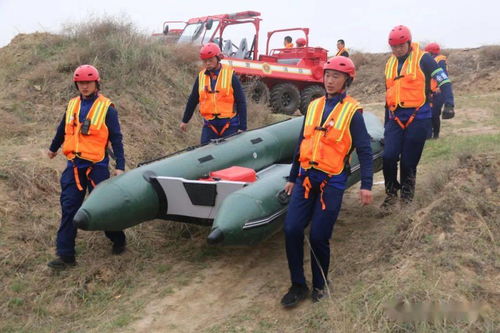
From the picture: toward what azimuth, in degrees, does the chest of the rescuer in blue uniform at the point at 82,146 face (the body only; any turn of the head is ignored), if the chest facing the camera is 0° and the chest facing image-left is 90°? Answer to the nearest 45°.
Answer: approximately 45°

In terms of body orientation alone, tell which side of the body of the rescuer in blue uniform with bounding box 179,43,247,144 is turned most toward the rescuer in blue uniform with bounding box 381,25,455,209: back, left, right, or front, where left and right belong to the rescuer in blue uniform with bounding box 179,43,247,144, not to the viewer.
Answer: left

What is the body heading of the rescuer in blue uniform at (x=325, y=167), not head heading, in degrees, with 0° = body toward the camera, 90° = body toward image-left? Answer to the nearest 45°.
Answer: approximately 45°

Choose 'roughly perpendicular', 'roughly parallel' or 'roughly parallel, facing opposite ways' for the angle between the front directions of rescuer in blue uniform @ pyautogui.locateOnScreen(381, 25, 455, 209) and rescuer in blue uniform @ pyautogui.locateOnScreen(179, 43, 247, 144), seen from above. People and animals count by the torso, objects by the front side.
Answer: roughly parallel

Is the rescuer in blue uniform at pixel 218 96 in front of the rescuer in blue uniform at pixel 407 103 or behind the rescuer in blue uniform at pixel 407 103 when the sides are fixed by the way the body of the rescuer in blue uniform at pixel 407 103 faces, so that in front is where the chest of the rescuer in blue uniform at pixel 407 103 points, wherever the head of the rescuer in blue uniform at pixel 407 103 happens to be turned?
in front

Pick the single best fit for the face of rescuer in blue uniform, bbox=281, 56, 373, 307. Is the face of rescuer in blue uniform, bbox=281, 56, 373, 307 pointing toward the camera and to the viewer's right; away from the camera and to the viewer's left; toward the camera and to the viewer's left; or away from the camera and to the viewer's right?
toward the camera and to the viewer's left

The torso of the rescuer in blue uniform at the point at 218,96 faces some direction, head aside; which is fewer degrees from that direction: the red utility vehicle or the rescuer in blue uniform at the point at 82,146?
the rescuer in blue uniform

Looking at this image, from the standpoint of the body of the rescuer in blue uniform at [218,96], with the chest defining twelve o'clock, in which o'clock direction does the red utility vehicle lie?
The red utility vehicle is roughly at 5 o'clock from the rescuer in blue uniform.

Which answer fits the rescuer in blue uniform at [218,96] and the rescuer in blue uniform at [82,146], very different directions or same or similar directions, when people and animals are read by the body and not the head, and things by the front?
same or similar directions

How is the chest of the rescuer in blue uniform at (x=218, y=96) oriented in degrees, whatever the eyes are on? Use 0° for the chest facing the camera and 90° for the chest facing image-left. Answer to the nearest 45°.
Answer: approximately 45°

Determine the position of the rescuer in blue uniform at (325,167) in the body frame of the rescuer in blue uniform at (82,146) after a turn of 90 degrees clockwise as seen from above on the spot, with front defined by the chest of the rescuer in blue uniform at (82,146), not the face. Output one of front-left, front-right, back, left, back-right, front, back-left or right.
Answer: back
